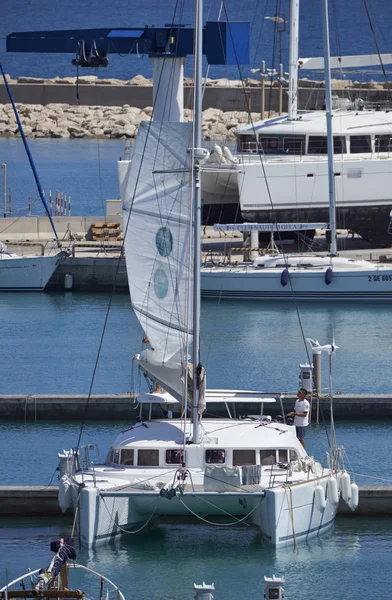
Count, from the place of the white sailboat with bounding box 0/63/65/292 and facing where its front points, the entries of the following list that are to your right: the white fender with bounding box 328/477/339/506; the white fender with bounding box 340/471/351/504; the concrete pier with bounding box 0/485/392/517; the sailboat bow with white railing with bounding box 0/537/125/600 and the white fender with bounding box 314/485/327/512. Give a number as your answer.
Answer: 5

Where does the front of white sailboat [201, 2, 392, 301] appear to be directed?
to the viewer's right

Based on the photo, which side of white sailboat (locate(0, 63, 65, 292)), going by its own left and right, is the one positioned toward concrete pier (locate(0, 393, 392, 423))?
right

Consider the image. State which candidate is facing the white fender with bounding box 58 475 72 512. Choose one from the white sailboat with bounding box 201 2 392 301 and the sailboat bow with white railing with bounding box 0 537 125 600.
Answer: the sailboat bow with white railing with bounding box 0 537 125 600

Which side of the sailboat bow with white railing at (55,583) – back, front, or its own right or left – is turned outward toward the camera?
back

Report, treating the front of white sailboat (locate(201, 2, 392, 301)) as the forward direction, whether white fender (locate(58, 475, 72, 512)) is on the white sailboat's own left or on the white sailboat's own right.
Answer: on the white sailboat's own right

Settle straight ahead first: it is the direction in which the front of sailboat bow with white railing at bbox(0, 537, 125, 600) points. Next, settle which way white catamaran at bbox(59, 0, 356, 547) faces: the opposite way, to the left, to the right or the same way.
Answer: the opposite way

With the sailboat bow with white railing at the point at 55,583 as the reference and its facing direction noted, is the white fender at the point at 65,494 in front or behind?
in front

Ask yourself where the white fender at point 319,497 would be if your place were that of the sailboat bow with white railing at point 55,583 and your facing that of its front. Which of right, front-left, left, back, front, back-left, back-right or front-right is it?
front-right
